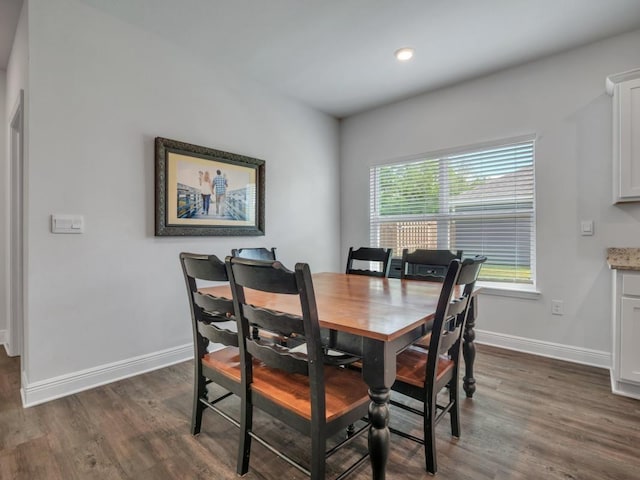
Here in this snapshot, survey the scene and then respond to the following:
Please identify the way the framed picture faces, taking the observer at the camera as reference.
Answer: facing the viewer and to the right of the viewer

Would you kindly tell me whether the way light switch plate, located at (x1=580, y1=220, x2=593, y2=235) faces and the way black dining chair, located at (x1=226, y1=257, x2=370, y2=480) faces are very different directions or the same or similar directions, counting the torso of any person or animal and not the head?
very different directions

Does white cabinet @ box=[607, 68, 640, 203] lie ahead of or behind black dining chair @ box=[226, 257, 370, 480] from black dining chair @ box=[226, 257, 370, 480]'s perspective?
ahead

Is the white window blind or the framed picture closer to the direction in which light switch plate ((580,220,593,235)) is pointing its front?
the framed picture

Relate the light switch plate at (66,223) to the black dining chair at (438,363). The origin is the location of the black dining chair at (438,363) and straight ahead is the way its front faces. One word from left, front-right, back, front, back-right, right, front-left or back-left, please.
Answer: front-left

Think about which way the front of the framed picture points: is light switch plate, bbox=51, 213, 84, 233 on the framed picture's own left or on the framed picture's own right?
on the framed picture's own right

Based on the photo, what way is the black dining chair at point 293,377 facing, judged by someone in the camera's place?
facing away from the viewer and to the right of the viewer

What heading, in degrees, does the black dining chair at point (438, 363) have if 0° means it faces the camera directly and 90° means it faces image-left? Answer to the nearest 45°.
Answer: approximately 135°

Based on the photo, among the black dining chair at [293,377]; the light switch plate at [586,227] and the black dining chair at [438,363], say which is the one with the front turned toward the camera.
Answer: the light switch plate

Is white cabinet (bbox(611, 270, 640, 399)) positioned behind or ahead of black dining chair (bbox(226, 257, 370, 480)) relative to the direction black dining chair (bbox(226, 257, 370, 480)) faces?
ahead

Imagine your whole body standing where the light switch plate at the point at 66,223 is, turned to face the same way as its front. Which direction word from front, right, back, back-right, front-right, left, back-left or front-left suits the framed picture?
left

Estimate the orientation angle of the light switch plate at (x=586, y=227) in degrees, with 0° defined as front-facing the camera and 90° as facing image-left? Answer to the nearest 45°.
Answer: approximately 0°
